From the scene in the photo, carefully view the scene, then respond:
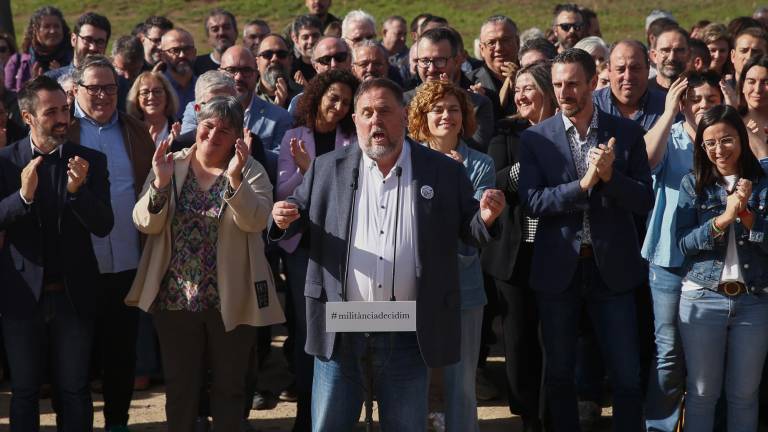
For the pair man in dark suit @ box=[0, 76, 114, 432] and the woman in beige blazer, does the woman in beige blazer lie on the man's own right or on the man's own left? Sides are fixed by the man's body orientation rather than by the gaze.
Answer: on the man's own left

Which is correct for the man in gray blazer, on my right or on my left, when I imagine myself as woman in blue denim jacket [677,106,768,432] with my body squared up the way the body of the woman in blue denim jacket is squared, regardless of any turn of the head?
on my right

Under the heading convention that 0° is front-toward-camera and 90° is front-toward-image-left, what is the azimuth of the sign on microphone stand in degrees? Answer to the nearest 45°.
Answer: approximately 0°

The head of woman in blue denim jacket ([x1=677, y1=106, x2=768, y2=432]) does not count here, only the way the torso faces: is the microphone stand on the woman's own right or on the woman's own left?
on the woman's own right
